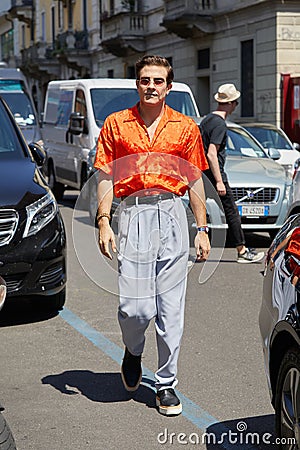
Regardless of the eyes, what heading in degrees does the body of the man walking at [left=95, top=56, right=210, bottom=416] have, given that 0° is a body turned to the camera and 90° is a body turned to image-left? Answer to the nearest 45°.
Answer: approximately 0°

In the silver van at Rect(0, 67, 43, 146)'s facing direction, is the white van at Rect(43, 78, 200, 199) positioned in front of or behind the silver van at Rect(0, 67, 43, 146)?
in front

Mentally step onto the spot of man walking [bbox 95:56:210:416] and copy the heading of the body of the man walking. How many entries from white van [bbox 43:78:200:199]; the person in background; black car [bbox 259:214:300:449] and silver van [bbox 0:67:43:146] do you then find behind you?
3

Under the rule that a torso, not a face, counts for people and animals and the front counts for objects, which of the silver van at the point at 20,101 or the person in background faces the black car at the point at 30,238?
the silver van

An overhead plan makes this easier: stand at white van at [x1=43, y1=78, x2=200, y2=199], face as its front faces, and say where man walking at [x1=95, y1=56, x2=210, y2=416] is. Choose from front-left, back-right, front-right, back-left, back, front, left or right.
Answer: front-right

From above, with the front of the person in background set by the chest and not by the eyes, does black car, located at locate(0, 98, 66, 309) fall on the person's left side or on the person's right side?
on the person's right side

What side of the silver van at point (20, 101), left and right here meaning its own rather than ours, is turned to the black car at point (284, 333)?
front

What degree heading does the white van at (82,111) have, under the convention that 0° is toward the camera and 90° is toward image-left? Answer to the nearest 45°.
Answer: approximately 315°

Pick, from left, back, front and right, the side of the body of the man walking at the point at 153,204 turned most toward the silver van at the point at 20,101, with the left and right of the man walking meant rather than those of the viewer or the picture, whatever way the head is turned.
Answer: back

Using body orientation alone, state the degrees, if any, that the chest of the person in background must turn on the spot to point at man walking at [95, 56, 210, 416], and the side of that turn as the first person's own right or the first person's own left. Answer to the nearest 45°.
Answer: approximately 90° to the first person's own right

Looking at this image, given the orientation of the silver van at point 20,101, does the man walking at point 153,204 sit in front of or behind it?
in front

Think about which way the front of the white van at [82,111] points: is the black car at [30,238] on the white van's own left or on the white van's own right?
on the white van's own right
